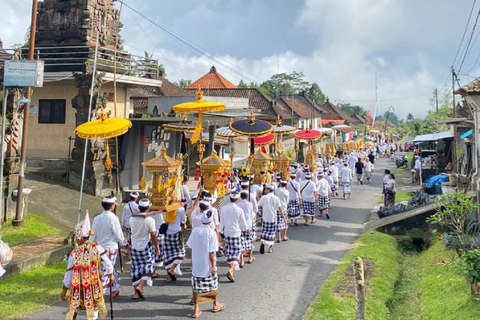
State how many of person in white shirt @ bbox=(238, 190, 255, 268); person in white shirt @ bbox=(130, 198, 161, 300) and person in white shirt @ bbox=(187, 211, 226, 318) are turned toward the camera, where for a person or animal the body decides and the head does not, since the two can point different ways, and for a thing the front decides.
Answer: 0

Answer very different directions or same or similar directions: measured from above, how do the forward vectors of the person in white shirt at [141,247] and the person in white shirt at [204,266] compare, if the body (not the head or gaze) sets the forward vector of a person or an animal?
same or similar directions

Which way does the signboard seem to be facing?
toward the camera

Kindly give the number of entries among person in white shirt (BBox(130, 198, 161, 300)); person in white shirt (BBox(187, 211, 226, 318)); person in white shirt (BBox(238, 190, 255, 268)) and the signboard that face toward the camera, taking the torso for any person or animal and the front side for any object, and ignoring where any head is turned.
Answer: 1

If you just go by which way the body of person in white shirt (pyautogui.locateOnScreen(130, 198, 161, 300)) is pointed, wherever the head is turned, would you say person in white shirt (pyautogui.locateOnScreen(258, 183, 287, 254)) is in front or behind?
in front

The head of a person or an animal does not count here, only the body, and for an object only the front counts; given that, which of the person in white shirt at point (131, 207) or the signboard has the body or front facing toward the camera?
the signboard

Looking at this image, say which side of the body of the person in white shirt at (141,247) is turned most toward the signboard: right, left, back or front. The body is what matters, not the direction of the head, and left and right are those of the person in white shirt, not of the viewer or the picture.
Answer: left

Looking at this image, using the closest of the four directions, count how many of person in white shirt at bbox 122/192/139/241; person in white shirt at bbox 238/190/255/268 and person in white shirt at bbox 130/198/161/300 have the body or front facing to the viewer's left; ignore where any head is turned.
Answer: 0

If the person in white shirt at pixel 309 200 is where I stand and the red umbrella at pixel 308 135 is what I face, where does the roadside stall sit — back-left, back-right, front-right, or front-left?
front-right

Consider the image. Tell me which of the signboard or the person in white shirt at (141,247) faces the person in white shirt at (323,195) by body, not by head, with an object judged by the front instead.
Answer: the person in white shirt at (141,247)

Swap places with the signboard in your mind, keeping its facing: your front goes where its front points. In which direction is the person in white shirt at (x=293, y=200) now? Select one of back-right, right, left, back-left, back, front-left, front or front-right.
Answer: left

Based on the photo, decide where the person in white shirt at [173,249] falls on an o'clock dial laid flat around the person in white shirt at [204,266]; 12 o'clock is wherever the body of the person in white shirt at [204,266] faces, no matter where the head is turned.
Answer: the person in white shirt at [173,249] is roughly at 10 o'clock from the person in white shirt at [204,266].

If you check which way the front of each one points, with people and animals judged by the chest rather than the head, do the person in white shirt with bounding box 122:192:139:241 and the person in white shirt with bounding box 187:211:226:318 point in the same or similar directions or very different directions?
same or similar directions

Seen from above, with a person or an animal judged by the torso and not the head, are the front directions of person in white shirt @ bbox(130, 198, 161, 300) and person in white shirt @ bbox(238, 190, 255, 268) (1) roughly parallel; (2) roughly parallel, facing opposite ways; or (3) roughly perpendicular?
roughly parallel

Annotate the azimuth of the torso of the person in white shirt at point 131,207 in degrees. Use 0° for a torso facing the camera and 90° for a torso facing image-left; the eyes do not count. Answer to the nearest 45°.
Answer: approximately 225°

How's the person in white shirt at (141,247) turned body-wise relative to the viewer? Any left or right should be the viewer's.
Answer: facing away from the viewer and to the right of the viewer
